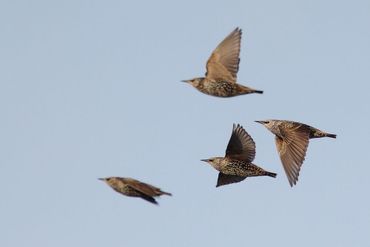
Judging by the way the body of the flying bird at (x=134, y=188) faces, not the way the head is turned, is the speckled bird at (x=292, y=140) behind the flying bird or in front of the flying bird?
behind

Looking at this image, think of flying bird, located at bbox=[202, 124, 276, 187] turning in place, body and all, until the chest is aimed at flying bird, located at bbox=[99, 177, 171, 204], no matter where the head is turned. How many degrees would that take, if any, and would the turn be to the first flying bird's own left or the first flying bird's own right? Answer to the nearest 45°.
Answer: approximately 45° to the first flying bird's own left

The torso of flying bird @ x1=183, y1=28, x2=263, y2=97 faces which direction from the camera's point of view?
to the viewer's left

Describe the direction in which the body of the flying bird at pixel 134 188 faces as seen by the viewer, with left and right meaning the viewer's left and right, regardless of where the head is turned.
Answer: facing to the left of the viewer

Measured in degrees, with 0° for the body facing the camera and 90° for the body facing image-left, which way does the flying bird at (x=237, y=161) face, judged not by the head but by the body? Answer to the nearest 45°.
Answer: approximately 90°

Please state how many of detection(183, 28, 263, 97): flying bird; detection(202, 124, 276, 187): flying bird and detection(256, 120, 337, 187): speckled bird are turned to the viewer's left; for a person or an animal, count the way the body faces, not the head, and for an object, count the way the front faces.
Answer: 3

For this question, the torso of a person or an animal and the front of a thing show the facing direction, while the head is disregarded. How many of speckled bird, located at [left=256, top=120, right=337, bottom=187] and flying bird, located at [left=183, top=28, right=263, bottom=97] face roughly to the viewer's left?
2

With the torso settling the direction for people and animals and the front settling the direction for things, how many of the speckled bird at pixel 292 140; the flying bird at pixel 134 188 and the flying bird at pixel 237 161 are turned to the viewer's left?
3

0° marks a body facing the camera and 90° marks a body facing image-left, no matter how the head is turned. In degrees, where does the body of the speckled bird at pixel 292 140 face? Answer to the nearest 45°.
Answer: approximately 90°

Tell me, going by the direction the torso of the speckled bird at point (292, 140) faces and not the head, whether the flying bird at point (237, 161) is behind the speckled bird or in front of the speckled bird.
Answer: in front

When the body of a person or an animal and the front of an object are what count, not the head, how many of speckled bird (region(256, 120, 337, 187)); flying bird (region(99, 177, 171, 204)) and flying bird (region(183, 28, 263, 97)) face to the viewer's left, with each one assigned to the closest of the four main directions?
3

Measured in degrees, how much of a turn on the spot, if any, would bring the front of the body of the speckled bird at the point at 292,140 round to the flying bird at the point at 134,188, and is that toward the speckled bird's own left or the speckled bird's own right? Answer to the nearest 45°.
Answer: approximately 45° to the speckled bird's own left
